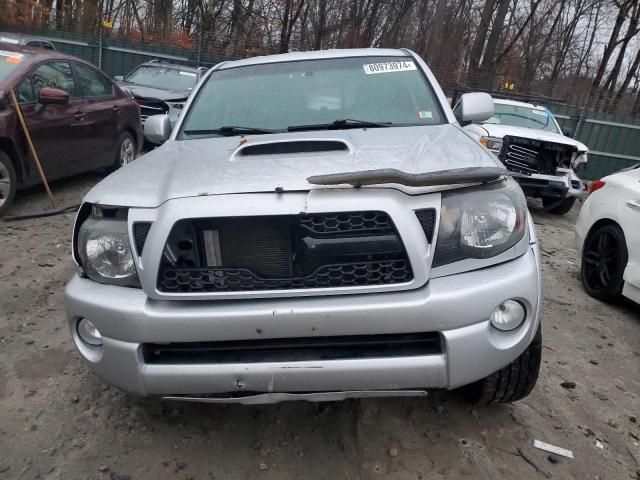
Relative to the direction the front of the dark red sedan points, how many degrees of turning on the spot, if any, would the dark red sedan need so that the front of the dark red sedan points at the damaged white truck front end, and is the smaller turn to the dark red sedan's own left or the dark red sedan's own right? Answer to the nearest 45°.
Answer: approximately 135° to the dark red sedan's own left

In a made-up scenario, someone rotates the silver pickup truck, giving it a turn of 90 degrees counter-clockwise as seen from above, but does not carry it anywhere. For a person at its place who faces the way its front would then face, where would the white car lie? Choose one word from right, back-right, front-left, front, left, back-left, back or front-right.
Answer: front-left

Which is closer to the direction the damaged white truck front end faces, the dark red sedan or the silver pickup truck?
the silver pickup truck

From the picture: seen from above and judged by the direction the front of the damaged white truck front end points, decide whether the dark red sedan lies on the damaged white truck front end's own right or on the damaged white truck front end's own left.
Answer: on the damaged white truck front end's own right

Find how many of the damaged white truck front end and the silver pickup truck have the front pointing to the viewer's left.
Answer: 0

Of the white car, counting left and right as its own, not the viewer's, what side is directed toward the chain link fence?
back

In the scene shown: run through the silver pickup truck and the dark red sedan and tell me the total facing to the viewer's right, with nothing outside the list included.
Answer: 0

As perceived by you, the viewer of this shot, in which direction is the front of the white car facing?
facing the viewer and to the right of the viewer

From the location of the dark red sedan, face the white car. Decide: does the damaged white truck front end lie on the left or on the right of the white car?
left

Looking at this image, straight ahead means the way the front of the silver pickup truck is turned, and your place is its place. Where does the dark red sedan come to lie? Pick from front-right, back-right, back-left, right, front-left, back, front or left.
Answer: back-right

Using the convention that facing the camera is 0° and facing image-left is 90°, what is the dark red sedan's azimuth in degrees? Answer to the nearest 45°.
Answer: approximately 45°

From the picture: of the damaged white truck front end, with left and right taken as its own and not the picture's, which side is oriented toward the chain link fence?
back
